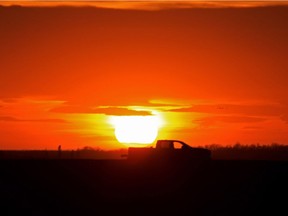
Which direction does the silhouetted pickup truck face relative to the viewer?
to the viewer's right
